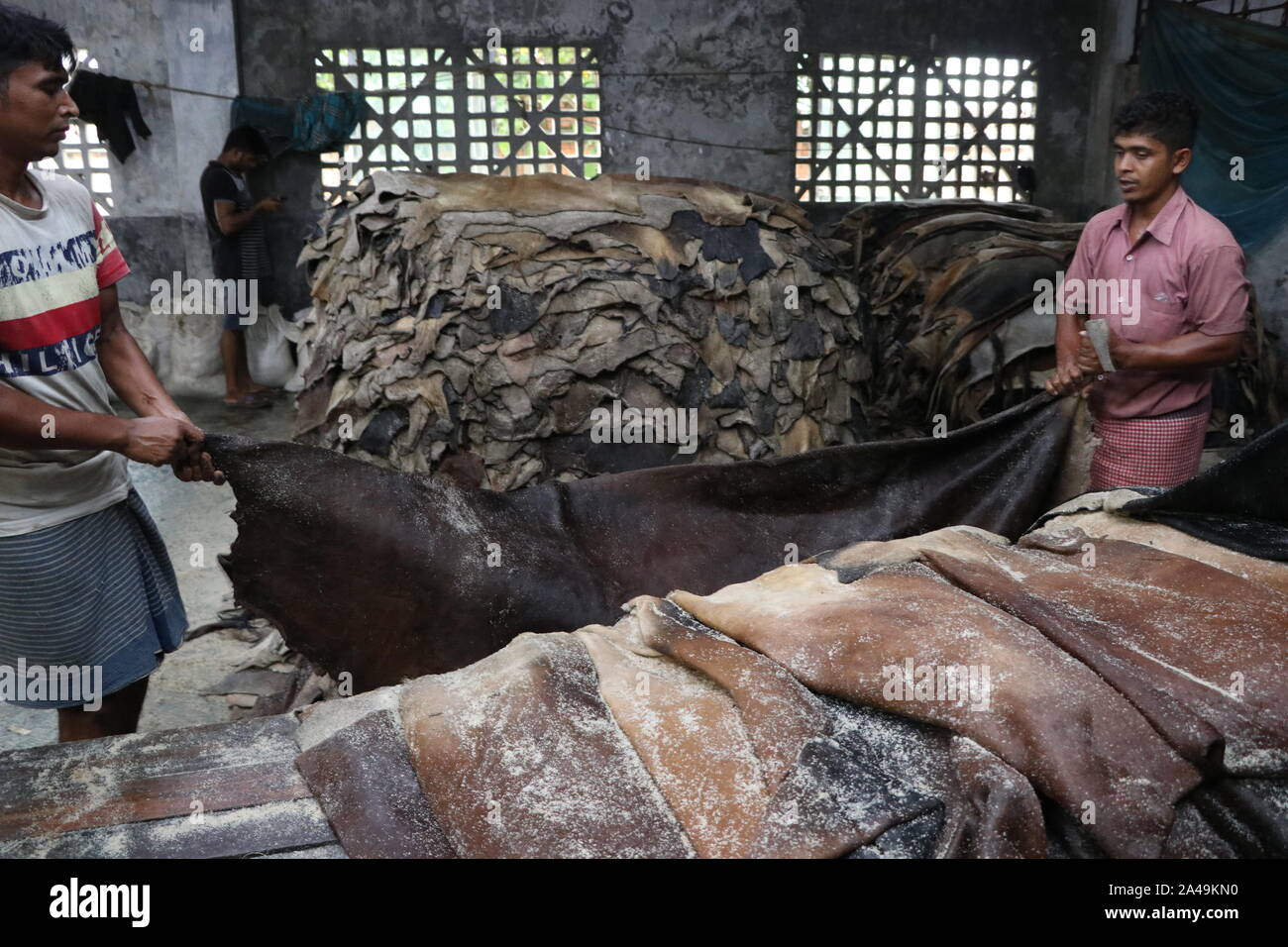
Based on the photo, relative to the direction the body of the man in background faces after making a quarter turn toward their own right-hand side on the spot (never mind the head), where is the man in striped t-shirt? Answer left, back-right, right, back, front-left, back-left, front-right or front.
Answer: front

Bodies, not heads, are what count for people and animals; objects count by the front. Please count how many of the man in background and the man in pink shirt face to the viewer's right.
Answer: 1

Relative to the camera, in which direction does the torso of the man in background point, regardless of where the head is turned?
to the viewer's right

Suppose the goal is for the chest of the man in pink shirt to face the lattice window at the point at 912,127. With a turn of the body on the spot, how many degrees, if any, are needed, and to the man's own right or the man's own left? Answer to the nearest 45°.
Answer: approximately 135° to the man's own right

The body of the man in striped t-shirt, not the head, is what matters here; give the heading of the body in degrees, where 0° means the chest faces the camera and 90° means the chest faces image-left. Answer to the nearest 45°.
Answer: approximately 315°

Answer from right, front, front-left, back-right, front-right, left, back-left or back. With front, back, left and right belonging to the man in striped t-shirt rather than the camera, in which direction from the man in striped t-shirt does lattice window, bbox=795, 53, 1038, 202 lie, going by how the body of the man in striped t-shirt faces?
left

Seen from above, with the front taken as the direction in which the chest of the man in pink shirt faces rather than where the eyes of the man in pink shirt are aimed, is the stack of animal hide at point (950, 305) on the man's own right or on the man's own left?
on the man's own right

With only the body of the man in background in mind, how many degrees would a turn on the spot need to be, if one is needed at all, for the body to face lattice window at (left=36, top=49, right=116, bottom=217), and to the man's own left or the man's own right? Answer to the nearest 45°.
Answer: approximately 135° to the man's own left

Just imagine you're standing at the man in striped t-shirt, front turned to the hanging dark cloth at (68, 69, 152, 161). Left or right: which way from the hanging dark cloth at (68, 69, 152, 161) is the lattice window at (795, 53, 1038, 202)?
right

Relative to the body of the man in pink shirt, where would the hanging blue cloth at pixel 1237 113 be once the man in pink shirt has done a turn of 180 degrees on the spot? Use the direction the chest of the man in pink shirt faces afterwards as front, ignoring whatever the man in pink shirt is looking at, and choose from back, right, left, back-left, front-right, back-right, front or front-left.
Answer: front-left

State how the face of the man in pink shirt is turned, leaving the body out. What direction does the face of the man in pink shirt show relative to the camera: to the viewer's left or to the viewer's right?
to the viewer's left

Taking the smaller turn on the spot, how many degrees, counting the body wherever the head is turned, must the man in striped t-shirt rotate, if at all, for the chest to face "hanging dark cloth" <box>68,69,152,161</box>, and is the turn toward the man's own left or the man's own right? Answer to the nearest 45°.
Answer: approximately 135° to the man's own left

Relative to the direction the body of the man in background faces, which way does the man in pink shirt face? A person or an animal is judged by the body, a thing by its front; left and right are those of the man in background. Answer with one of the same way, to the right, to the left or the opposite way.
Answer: the opposite way

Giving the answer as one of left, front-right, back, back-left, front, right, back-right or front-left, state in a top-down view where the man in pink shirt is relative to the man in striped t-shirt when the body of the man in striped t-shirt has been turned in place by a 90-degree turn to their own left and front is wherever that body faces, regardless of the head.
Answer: front-right

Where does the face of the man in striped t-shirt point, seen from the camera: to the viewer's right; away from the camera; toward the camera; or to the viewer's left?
to the viewer's right
